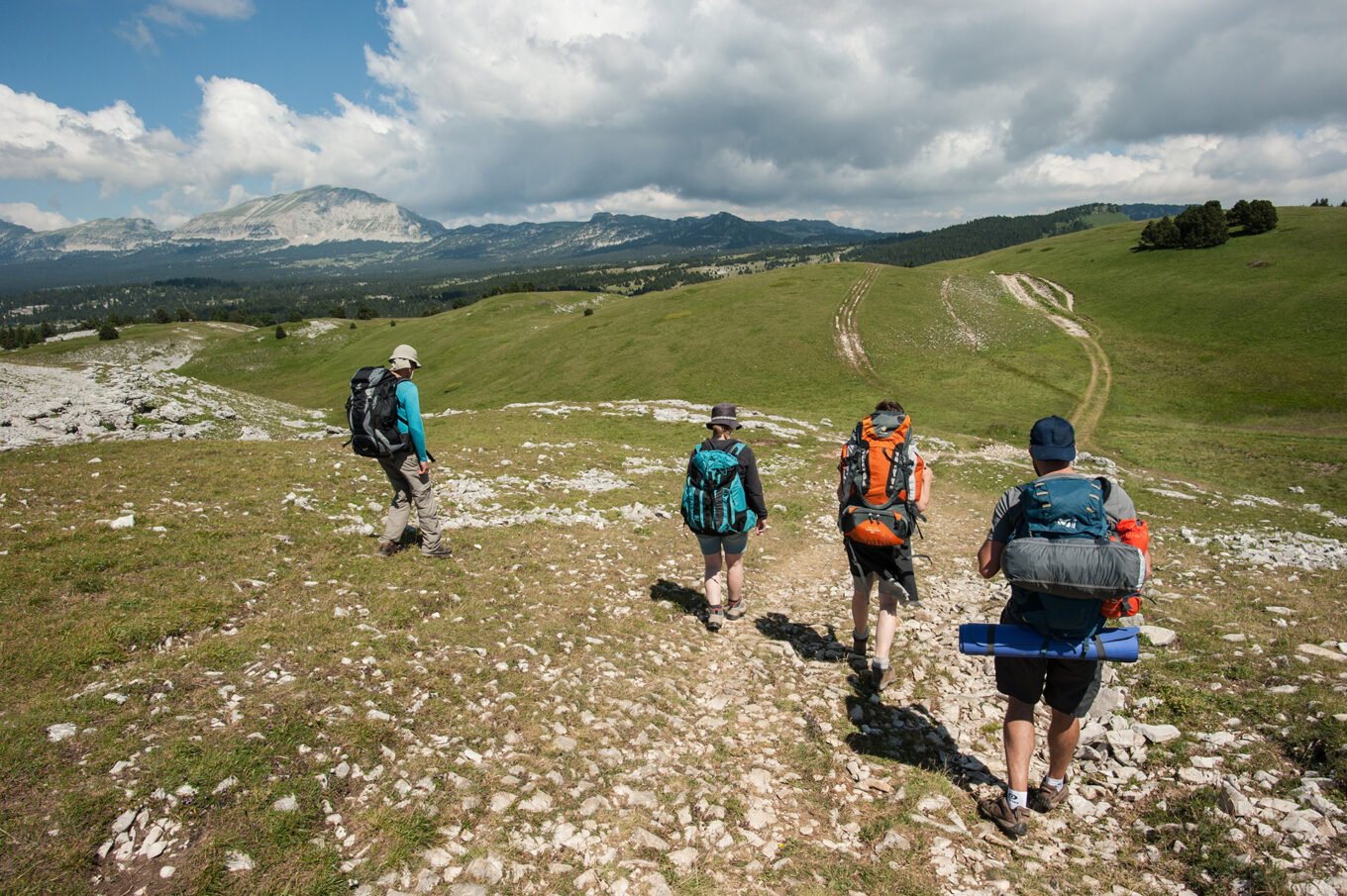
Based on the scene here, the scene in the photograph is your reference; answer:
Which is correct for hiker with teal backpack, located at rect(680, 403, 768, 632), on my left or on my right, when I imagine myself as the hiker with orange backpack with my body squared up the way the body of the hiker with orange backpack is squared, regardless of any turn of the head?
on my left

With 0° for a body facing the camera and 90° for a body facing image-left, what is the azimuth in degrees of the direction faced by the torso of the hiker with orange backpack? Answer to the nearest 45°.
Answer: approximately 180°

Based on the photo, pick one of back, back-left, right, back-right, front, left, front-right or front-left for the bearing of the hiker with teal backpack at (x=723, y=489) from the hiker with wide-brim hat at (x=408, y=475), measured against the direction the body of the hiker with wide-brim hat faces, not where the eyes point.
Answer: front-right

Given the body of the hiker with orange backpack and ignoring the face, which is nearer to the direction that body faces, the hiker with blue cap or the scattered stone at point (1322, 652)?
the scattered stone

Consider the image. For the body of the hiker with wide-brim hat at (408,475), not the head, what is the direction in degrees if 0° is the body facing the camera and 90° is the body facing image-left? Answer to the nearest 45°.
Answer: approximately 270°

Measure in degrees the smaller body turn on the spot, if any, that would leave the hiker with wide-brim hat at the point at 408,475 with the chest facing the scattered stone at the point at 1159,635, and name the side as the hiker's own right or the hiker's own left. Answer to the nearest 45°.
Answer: approximately 45° to the hiker's own right

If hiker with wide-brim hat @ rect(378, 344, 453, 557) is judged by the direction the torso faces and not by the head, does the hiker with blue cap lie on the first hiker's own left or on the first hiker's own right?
on the first hiker's own right

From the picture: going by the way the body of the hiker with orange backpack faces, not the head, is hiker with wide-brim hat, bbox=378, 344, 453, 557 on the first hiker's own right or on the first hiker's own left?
on the first hiker's own left

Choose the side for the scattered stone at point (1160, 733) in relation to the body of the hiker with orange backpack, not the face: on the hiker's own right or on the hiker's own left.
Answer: on the hiker's own right

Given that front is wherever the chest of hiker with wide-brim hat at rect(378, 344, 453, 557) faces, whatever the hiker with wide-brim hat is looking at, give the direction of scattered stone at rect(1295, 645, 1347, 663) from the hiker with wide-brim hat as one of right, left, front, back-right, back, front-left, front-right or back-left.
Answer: front-right
